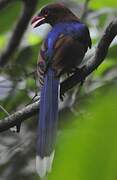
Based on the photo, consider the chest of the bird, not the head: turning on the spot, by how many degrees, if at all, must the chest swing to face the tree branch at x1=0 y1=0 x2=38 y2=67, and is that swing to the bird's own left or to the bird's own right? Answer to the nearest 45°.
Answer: approximately 45° to the bird's own left

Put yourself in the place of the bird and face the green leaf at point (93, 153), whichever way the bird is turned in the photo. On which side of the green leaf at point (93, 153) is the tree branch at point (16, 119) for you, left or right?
right

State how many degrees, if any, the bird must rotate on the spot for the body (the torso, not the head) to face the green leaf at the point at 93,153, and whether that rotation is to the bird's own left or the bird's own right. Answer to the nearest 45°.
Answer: approximately 135° to the bird's own right

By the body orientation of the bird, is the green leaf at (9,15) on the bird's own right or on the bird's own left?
on the bird's own left

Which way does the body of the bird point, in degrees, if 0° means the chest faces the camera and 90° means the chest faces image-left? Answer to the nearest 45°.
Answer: approximately 225°
